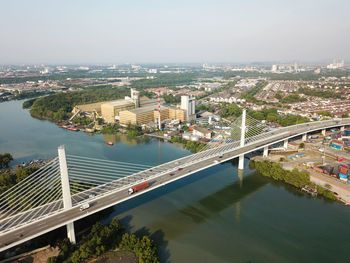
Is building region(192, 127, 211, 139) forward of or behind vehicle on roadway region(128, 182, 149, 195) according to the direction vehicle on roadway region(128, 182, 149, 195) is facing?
behind

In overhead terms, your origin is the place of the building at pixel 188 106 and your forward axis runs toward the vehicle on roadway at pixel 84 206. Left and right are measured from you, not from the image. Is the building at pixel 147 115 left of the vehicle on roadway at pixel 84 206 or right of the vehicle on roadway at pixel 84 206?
right

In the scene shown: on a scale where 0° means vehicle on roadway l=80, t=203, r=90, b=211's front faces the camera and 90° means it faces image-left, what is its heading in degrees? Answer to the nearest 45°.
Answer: approximately 45°

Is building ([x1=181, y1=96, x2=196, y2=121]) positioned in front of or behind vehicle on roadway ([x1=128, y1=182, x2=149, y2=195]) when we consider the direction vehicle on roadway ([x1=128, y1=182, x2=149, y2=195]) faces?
behind

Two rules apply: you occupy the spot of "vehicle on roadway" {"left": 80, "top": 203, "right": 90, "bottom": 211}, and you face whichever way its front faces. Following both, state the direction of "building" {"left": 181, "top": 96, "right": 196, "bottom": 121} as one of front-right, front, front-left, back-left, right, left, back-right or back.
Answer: back

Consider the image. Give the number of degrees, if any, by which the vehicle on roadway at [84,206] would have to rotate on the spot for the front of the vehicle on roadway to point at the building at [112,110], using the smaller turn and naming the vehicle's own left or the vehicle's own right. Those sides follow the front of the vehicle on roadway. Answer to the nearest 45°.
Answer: approximately 135° to the vehicle's own right

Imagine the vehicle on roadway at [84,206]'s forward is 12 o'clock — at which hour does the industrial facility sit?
The industrial facility is roughly at 5 o'clock from the vehicle on roadway.

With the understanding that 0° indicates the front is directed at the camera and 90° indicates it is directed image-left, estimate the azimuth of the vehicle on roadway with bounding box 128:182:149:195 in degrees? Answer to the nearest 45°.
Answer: approximately 45°
